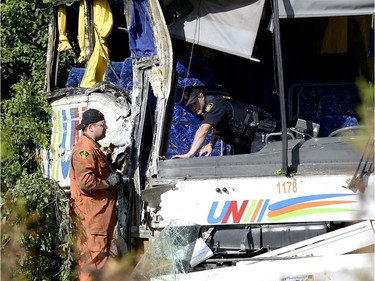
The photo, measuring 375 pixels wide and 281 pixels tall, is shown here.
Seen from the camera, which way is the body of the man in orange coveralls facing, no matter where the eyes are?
to the viewer's right

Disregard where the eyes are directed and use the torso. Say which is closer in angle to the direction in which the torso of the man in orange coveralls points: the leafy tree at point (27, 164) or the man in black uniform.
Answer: the man in black uniform

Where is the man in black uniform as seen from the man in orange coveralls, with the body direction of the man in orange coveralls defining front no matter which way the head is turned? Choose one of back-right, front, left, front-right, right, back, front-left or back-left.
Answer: front

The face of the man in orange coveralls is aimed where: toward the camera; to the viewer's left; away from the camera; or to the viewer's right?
to the viewer's right
